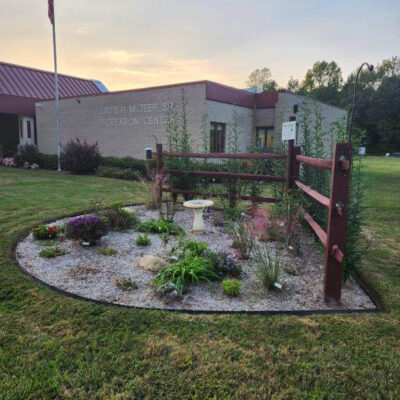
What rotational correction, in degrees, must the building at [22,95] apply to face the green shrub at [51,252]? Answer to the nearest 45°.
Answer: approximately 45° to its right

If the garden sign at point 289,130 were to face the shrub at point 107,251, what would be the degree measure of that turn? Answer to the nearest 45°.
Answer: approximately 45° to its right

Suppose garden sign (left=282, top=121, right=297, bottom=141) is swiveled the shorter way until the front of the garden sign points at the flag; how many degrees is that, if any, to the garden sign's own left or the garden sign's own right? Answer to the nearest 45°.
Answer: approximately 135° to the garden sign's own right

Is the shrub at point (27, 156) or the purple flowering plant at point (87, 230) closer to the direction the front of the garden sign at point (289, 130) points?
the purple flowering plant

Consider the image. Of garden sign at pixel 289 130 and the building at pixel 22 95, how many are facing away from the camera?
0

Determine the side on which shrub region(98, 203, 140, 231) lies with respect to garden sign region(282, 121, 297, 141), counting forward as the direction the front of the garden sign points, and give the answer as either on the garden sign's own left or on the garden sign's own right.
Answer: on the garden sign's own right

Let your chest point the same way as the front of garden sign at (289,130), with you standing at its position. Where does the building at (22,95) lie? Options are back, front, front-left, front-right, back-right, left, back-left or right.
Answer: back-right

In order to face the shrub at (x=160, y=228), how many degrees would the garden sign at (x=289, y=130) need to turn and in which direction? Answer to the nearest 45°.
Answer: approximately 90° to its right

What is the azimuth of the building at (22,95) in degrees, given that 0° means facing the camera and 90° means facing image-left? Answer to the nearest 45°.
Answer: approximately 315°

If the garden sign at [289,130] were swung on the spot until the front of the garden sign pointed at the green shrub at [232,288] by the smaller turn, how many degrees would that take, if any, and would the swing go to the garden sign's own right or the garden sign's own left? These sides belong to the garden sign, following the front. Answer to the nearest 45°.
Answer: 0° — it already faces it

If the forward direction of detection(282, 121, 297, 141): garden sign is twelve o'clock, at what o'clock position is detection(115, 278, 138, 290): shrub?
The shrub is roughly at 1 o'clock from the garden sign.
